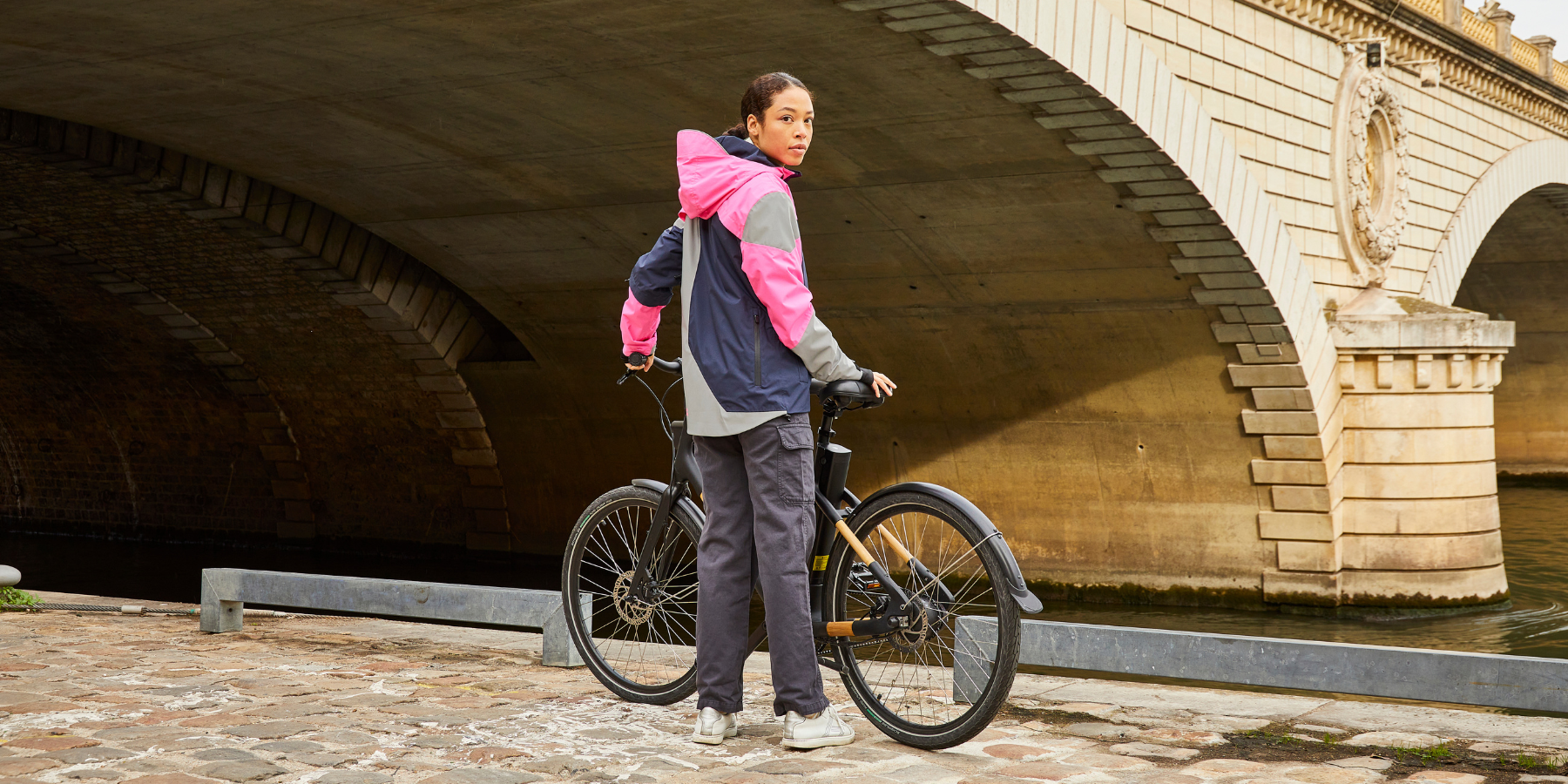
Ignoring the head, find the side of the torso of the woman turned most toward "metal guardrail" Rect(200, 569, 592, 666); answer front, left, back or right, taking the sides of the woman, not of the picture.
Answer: left

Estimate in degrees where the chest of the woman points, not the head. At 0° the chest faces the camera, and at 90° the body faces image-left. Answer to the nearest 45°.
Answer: approximately 225°

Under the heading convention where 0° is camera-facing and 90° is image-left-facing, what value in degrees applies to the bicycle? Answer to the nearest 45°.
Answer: approximately 135°

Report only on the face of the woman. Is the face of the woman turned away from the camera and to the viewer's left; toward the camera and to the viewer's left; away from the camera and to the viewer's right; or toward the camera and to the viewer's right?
toward the camera and to the viewer's right

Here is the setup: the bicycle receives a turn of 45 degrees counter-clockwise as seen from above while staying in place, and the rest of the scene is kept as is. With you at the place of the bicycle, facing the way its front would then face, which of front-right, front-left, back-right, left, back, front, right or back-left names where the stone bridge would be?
right

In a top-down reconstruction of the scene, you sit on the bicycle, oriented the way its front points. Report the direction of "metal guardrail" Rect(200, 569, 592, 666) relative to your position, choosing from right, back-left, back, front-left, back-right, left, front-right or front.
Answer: front

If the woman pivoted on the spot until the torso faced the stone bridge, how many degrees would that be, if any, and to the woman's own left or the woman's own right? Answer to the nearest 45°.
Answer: approximately 45° to the woman's own left
